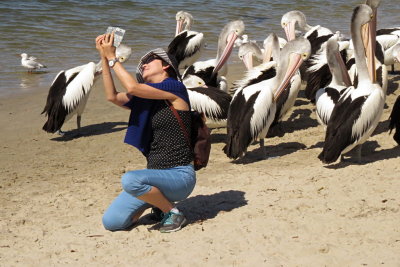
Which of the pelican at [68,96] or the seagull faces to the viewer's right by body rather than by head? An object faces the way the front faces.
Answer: the pelican

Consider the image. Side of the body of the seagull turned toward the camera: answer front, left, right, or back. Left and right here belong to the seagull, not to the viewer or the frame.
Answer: left

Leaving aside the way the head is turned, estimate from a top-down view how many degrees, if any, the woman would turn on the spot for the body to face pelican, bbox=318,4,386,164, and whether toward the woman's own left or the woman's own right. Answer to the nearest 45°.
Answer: approximately 135° to the woman's own right

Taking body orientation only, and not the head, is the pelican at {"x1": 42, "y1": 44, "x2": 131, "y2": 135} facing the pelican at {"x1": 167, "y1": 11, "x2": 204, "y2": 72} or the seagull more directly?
the pelican

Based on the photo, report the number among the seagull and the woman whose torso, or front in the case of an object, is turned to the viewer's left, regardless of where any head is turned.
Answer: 2

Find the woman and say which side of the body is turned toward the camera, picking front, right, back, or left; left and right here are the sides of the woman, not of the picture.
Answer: left

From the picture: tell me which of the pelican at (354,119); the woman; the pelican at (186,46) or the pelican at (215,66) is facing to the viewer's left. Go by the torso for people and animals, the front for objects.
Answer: the woman

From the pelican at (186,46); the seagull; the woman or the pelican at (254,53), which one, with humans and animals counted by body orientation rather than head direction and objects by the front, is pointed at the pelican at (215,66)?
the pelican at (254,53)

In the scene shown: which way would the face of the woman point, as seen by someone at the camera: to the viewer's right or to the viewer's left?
to the viewer's left
